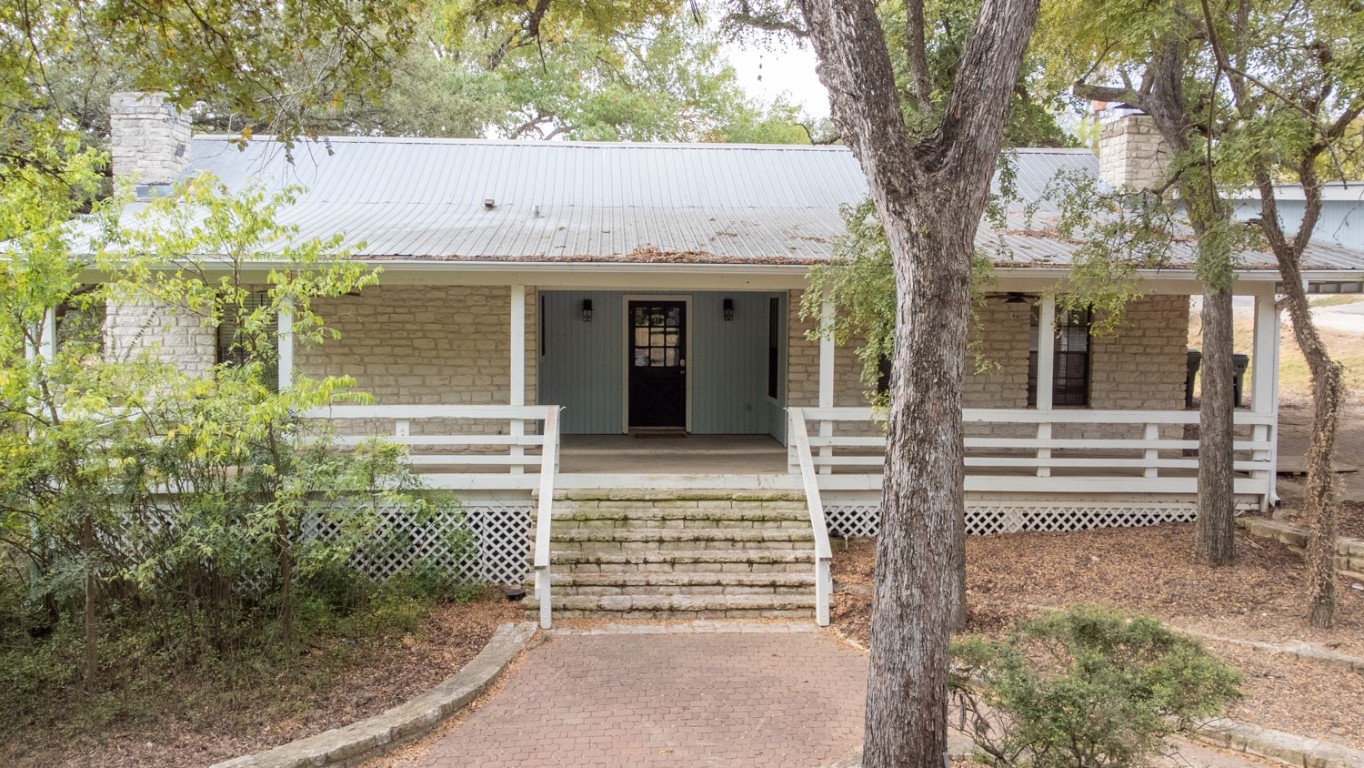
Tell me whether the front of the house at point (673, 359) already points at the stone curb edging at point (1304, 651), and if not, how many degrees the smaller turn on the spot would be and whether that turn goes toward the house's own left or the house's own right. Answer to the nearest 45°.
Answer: approximately 45° to the house's own left

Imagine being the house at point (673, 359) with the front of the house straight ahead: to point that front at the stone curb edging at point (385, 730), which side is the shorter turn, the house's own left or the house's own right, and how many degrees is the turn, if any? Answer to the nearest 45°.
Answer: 0° — it already faces it

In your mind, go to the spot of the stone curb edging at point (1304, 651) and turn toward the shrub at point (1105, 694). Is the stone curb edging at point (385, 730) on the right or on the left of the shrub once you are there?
right

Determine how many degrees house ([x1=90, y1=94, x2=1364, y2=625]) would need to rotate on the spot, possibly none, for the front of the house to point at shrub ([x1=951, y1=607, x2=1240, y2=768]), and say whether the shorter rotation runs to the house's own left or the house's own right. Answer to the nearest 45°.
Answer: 0° — it already faces it

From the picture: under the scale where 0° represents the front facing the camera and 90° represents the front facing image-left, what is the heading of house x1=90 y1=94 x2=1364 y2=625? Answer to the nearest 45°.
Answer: approximately 0°
